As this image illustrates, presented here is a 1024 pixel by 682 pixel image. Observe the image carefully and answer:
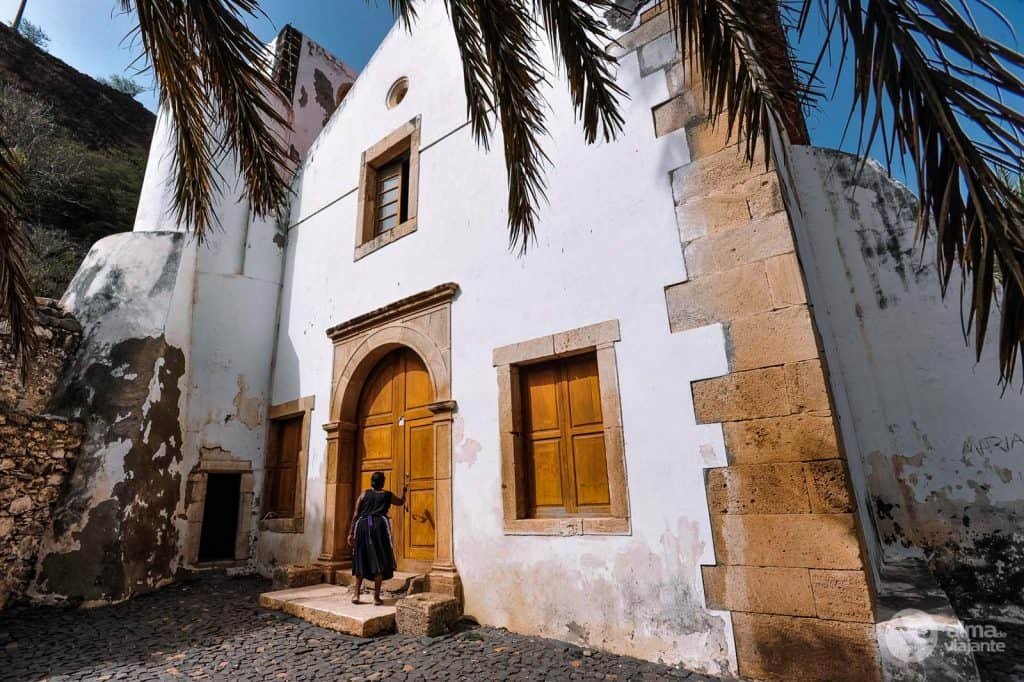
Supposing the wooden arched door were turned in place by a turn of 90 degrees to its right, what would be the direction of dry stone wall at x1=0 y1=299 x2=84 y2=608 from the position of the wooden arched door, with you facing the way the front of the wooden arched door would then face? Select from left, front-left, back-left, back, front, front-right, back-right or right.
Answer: front-left

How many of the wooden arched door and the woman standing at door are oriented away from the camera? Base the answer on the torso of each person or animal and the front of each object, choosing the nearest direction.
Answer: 1

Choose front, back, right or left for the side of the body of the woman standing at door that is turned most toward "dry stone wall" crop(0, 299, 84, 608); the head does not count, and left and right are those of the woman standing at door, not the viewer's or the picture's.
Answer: left

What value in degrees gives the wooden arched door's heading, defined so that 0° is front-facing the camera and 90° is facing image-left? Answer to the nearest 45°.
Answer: approximately 45°

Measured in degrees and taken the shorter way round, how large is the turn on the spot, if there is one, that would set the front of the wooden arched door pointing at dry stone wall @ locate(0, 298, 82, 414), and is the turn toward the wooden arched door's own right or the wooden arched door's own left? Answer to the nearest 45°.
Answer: approximately 45° to the wooden arched door's own right

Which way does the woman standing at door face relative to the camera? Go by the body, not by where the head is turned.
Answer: away from the camera

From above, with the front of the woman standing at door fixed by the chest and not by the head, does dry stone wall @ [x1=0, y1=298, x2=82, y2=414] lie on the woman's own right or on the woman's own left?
on the woman's own left

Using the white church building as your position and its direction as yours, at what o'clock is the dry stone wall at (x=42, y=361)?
The dry stone wall is roughly at 2 o'clock from the white church building.

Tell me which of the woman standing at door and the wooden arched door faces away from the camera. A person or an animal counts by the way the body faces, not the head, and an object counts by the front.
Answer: the woman standing at door
